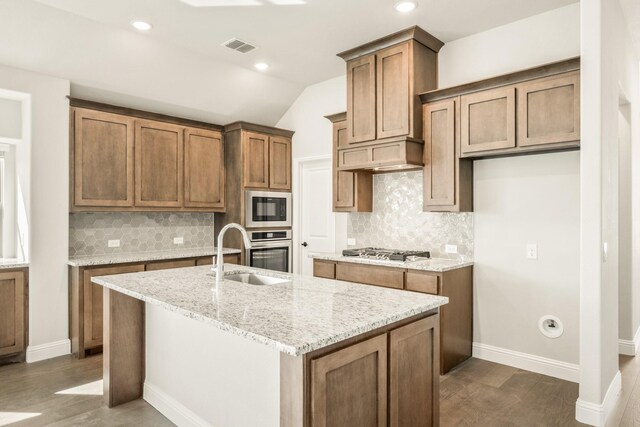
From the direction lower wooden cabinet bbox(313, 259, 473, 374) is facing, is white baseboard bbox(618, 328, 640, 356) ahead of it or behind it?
behind

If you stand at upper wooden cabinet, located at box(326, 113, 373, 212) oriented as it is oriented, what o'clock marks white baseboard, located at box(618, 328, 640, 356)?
The white baseboard is roughly at 8 o'clock from the upper wooden cabinet.

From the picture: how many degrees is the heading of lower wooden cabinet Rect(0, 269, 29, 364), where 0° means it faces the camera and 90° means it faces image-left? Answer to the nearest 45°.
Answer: approximately 315°

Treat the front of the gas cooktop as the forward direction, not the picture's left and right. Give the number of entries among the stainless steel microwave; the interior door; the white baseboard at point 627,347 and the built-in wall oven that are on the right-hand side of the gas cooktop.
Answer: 3

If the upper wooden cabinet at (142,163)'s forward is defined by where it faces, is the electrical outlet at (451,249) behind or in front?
in front

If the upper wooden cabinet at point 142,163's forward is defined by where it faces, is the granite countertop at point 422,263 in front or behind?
in front

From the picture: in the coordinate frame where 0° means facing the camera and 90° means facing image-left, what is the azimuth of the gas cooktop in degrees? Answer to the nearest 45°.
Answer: approximately 45°

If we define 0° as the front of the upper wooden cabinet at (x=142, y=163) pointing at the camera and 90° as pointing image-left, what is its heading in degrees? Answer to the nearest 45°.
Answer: approximately 315°
